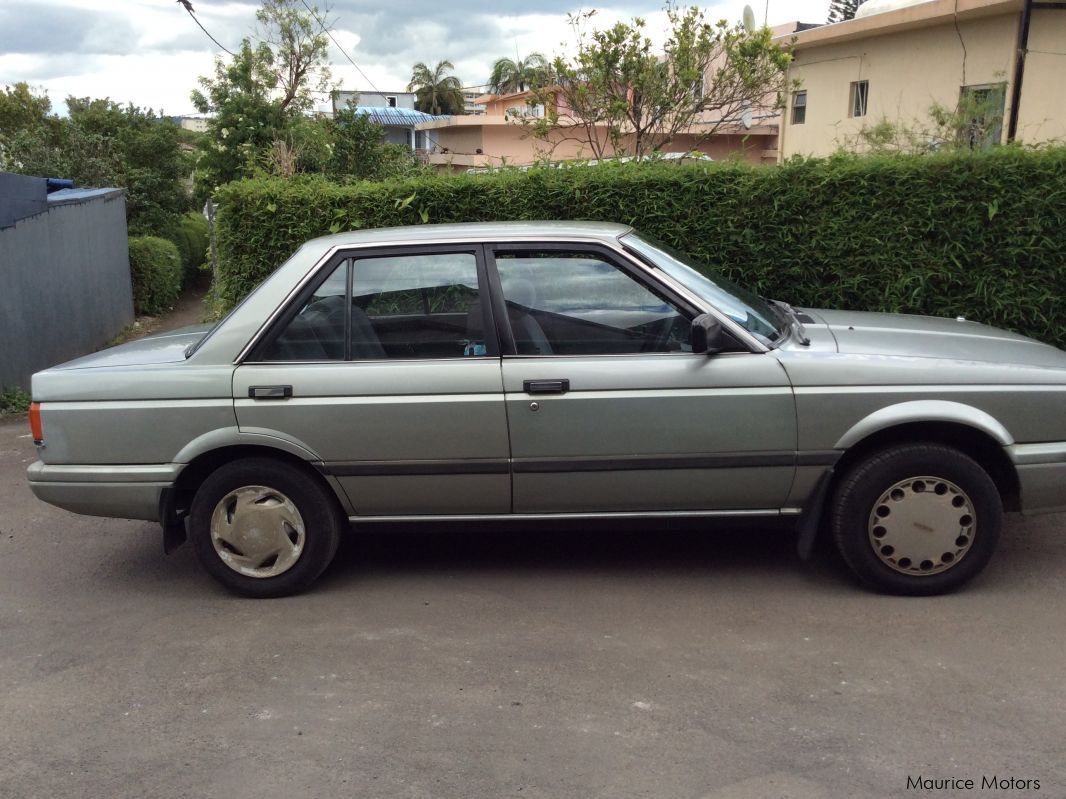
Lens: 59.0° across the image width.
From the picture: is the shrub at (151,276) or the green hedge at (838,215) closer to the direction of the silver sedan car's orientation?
the green hedge

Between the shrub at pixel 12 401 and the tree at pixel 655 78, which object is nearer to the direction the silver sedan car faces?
the tree

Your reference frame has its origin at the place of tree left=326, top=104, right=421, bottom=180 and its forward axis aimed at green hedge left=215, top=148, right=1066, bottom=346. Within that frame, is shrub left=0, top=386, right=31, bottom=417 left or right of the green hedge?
right

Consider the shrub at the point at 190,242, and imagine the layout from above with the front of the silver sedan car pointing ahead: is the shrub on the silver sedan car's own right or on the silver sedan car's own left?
on the silver sedan car's own left

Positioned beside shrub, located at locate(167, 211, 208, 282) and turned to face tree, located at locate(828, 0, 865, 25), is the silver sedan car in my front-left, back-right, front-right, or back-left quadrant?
back-right

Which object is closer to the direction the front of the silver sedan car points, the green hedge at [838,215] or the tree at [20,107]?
the green hedge

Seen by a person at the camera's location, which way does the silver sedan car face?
facing to the right of the viewer

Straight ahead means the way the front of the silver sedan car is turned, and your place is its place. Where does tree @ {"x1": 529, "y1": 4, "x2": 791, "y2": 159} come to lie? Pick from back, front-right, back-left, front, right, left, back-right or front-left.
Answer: left

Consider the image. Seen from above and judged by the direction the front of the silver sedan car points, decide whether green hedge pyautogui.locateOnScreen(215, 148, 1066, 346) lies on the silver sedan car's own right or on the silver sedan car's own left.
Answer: on the silver sedan car's own left

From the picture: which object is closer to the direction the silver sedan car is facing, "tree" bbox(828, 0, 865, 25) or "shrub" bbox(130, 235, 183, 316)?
the tree

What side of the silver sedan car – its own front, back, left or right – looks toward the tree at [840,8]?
left

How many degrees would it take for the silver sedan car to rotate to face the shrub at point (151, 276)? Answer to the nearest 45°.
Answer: approximately 135° to its left

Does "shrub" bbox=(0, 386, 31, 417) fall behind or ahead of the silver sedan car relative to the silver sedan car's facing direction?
behind

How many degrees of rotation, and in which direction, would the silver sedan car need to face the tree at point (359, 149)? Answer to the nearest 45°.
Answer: approximately 90° to its left
